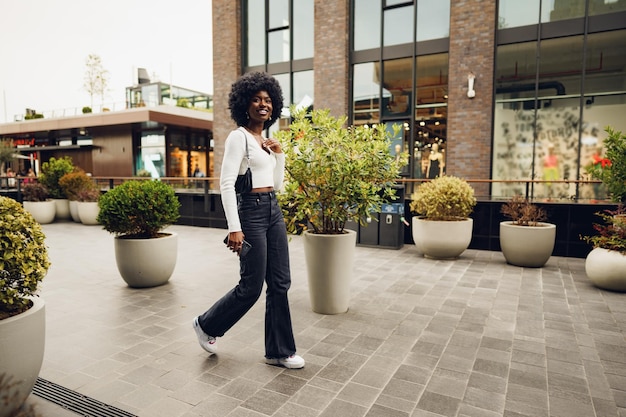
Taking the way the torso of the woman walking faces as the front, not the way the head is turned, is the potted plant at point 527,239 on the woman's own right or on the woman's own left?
on the woman's own left

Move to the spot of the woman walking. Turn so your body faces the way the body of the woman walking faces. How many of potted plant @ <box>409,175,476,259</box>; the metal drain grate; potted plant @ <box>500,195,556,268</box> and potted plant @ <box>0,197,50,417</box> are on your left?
2

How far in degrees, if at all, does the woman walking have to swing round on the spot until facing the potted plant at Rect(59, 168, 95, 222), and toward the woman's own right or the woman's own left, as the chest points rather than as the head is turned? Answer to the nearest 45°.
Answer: approximately 180°

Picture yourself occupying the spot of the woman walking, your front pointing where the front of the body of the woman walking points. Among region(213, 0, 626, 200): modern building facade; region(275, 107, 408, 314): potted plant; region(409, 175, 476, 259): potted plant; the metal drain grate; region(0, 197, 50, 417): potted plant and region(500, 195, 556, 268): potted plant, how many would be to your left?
4

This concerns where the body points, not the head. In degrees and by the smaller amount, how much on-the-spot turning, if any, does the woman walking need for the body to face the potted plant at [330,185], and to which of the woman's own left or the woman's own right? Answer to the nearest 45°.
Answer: approximately 90° to the woman's own left

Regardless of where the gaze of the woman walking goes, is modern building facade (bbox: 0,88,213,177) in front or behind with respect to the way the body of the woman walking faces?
behind

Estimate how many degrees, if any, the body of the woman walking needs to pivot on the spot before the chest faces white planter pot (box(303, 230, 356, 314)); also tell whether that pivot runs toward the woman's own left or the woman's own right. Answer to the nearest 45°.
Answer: approximately 90° to the woman's own left

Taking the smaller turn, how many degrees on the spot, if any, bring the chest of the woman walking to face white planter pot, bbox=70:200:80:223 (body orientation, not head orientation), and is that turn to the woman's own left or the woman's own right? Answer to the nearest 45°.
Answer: approximately 180°

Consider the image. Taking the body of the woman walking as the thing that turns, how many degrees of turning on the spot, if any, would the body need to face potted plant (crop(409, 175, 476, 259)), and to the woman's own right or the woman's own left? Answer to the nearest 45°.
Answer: approximately 90° to the woman's own left

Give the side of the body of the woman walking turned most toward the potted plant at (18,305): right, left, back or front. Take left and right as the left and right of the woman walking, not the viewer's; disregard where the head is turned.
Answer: right

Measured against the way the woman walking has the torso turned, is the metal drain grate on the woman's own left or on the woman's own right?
on the woman's own right

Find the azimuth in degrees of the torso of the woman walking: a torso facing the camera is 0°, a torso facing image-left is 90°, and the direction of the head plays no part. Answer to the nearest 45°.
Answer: approximately 315°
